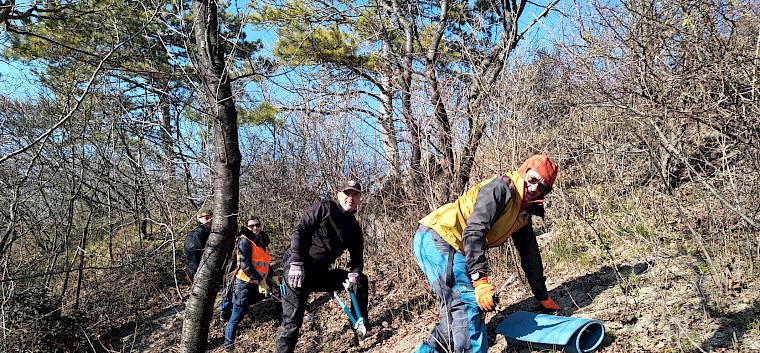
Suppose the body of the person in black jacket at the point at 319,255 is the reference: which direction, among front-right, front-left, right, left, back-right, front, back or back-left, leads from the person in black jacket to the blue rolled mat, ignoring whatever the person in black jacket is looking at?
front

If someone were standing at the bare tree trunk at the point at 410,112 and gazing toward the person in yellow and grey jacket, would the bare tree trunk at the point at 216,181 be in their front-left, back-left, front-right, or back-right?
front-right

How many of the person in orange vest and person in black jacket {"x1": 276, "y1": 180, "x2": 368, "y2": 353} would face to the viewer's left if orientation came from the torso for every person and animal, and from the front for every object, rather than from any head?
0

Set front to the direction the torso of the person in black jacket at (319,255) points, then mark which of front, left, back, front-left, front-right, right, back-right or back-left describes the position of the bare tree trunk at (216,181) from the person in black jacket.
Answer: right

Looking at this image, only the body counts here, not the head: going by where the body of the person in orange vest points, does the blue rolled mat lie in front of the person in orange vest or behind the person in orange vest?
in front

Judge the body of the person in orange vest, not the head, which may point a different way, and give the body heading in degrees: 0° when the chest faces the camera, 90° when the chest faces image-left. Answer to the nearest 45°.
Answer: approximately 315°

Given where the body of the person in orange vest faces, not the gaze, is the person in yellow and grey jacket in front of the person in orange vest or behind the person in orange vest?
in front

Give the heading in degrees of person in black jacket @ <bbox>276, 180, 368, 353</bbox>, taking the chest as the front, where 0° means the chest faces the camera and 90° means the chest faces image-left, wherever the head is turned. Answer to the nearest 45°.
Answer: approximately 315°

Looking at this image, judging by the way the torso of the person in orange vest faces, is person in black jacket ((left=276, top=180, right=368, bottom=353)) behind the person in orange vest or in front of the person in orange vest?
in front

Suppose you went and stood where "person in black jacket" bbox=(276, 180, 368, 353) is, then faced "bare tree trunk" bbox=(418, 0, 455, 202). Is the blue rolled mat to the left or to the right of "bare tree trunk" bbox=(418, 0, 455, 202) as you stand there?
right
